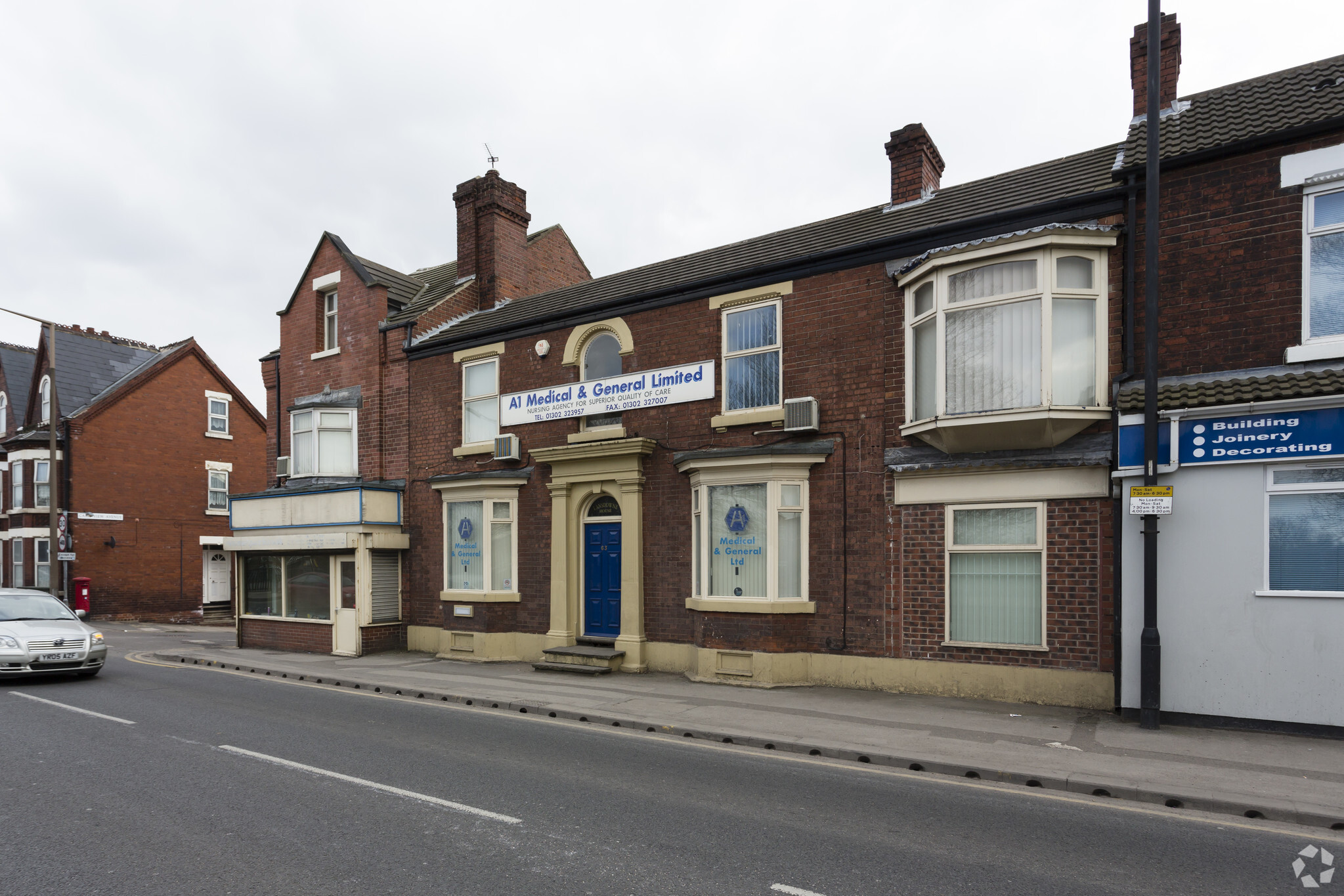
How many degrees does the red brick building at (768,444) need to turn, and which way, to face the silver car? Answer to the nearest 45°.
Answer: approximately 45° to its right

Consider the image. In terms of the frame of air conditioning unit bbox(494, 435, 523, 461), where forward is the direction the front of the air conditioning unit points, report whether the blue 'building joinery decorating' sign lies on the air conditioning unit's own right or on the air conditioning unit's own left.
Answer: on the air conditioning unit's own left

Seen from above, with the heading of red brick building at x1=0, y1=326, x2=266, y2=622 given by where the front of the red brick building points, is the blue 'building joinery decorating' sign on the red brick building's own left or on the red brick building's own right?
on the red brick building's own left

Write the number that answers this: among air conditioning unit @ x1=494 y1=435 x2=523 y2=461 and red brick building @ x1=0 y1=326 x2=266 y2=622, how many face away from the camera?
0

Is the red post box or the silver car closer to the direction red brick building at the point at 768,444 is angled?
the silver car

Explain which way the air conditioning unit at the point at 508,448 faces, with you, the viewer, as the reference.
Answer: facing the viewer and to the left of the viewer

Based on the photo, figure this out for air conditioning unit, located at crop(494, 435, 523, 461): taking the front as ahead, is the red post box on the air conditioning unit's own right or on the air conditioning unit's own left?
on the air conditioning unit's own right
